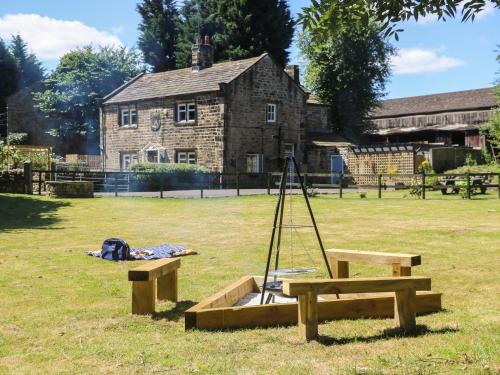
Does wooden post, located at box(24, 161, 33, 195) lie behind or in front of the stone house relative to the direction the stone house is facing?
in front

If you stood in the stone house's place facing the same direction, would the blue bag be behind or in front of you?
in front

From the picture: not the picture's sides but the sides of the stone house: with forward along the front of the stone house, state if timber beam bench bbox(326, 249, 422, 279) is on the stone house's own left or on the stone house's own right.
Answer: on the stone house's own left

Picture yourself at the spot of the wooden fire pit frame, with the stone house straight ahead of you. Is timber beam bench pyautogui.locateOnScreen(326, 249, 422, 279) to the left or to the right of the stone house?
right

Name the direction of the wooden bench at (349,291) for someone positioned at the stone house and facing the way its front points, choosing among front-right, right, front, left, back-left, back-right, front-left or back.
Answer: front-left

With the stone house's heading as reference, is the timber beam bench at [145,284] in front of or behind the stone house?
in front

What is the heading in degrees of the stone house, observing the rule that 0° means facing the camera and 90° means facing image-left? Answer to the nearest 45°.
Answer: approximately 45°

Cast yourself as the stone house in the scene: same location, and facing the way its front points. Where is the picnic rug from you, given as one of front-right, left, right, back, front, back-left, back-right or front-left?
front-left
